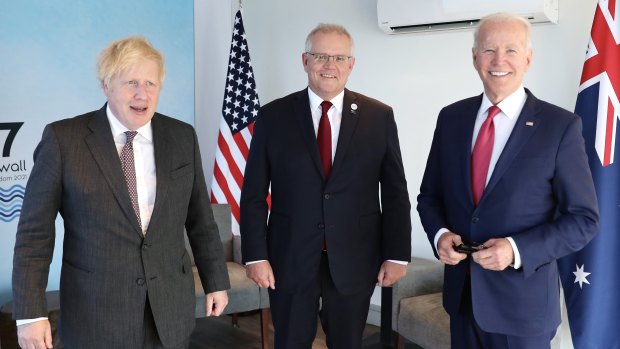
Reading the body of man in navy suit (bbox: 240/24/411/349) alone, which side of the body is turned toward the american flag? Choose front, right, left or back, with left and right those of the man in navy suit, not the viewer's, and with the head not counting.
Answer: back

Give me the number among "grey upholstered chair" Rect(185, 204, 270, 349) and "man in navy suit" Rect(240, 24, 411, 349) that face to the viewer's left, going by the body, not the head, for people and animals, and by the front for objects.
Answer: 0

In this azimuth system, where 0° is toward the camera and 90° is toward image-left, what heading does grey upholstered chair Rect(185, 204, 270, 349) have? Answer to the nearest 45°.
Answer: approximately 315°

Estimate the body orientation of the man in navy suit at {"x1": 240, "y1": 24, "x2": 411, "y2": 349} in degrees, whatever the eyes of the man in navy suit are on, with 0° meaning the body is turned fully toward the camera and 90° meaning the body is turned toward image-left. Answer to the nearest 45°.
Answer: approximately 0°

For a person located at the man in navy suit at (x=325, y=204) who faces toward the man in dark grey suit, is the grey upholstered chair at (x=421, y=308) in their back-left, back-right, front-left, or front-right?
back-right

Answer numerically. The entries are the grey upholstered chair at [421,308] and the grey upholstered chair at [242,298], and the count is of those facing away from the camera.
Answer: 0

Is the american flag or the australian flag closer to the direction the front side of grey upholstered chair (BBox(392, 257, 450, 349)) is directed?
the american flag

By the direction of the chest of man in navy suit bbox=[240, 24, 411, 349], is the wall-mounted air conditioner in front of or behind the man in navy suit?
behind

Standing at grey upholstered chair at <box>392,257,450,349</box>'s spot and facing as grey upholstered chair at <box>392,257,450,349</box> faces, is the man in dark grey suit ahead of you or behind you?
ahead

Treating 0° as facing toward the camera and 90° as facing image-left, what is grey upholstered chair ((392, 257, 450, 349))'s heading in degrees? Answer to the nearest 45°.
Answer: approximately 45°

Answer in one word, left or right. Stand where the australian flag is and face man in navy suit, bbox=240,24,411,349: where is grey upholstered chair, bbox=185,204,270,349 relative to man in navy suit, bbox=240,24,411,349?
right

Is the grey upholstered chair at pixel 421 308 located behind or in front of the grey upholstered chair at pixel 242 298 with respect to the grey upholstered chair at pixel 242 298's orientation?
in front

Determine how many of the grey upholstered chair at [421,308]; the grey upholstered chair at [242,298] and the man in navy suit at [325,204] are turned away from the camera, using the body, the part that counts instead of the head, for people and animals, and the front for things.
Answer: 0
